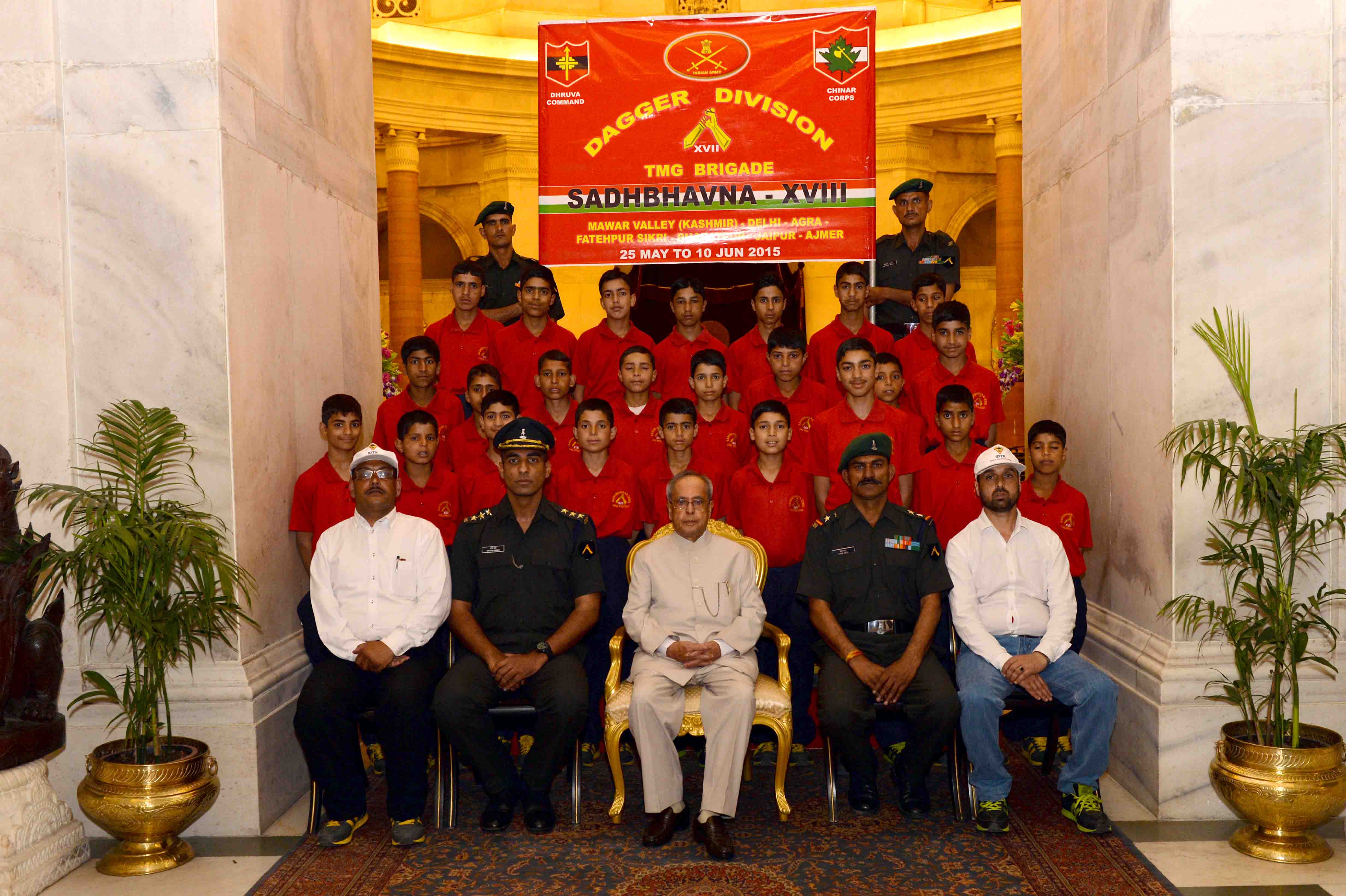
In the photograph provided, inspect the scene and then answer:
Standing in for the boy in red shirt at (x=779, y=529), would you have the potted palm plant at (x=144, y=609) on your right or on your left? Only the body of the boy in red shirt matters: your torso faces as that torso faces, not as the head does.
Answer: on your right

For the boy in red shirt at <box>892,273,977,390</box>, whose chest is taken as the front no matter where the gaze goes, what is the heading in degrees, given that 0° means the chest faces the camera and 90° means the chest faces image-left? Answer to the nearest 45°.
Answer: approximately 0°

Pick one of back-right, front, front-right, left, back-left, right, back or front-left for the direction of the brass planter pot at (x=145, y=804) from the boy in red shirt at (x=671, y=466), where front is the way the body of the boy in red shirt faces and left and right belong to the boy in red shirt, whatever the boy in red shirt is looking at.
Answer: front-right

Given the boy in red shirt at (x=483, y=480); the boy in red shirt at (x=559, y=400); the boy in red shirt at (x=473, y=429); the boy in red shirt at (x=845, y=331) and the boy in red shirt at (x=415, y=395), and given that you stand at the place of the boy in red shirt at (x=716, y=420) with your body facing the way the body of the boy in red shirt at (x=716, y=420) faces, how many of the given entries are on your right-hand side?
4

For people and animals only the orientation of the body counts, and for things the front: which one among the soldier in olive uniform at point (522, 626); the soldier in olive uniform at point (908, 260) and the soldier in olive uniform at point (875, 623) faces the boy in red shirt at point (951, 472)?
the soldier in olive uniform at point (908, 260)

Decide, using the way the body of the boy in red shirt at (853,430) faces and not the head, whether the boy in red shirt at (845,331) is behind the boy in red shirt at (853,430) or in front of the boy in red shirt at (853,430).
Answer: behind

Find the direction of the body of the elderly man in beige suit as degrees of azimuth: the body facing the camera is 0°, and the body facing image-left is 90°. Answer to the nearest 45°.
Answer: approximately 0°
